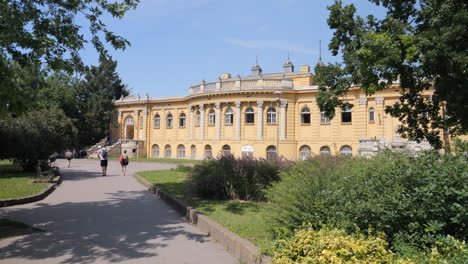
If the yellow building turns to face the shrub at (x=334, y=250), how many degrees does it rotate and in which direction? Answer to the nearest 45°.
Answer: approximately 45° to its left

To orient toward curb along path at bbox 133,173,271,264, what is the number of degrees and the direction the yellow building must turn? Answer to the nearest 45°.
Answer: approximately 45° to its left

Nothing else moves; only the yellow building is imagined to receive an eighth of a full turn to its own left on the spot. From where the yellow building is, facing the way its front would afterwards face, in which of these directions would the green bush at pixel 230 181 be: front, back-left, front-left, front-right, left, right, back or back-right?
front

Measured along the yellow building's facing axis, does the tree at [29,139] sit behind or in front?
in front

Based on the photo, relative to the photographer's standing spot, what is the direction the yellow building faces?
facing the viewer and to the left of the viewer

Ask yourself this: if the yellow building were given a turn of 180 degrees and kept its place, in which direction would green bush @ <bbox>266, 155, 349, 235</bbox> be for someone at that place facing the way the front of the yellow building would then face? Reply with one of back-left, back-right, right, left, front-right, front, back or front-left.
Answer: back-right

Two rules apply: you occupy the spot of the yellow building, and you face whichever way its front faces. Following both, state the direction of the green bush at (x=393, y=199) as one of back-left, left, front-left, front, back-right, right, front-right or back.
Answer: front-left

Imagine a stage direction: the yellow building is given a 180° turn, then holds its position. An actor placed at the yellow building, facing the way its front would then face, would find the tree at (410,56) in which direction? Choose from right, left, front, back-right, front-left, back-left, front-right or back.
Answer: back-right
